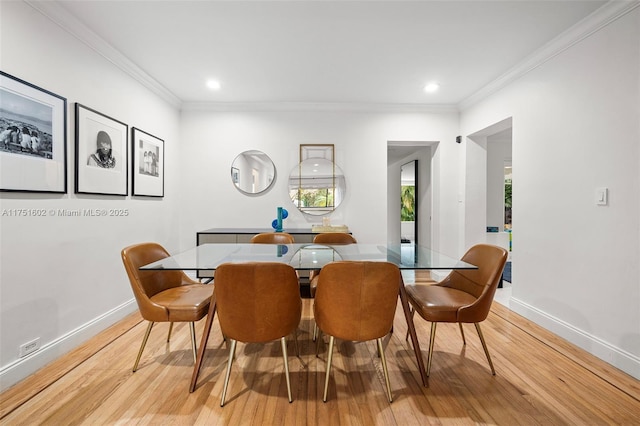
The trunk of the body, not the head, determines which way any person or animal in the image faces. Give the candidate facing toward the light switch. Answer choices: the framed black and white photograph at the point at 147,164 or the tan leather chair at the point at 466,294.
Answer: the framed black and white photograph

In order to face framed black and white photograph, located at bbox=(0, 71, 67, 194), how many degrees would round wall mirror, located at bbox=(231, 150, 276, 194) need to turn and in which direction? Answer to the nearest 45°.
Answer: approximately 45° to its right

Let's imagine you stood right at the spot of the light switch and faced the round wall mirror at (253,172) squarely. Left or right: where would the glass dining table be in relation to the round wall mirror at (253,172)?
left

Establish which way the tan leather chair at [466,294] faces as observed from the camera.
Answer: facing the viewer and to the left of the viewer

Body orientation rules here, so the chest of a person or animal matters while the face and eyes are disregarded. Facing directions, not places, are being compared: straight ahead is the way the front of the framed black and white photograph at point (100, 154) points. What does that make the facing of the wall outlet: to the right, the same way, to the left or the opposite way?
the same way

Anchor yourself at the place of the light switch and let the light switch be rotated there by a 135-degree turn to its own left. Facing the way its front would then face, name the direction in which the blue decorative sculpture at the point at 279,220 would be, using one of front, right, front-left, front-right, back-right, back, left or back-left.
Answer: back

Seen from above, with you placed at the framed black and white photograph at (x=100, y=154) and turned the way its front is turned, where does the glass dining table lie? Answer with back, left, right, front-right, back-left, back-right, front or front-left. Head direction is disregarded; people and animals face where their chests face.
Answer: front

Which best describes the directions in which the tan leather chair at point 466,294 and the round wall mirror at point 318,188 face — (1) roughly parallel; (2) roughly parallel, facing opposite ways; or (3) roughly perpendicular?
roughly perpendicular

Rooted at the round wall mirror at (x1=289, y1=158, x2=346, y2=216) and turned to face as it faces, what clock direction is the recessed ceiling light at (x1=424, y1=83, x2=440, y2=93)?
The recessed ceiling light is roughly at 10 o'clock from the round wall mirror.

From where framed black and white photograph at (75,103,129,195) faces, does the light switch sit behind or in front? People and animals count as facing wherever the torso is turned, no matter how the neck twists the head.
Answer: in front

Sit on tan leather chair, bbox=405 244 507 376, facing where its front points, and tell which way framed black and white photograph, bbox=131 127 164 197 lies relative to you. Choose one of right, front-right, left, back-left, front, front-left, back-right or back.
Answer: front-right

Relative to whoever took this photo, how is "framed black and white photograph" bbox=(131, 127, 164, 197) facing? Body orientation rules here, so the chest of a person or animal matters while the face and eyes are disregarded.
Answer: facing the viewer and to the right of the viewer

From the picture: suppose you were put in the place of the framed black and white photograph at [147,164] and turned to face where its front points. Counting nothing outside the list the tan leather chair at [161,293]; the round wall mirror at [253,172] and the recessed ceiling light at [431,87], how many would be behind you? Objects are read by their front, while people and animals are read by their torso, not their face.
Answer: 0

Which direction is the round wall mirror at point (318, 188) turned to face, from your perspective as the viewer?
facing the viewer

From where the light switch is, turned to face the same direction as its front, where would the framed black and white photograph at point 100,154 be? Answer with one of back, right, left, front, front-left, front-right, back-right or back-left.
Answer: front

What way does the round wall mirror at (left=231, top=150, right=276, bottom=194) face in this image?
toward the camera

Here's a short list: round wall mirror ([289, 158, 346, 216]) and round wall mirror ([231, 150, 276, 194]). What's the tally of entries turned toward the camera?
2

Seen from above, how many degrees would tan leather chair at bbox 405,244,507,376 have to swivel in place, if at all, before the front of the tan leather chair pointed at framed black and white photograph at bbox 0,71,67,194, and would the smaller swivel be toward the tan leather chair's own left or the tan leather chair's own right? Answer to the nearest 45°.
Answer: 0° — it already faces it

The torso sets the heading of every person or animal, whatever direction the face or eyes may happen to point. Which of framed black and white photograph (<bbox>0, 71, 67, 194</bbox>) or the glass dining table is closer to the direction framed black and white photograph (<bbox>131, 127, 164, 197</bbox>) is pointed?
the glass dining table
